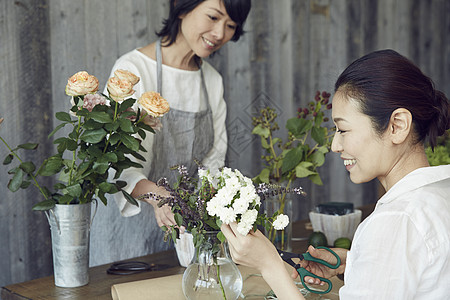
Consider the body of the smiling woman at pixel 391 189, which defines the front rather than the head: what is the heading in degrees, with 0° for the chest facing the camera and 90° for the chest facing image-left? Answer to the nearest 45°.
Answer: approximately 90°

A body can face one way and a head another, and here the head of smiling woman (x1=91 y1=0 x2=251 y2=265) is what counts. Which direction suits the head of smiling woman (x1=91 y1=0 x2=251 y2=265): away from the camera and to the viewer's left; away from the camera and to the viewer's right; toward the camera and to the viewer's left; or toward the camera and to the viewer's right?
toward the camera and to the viewer's right

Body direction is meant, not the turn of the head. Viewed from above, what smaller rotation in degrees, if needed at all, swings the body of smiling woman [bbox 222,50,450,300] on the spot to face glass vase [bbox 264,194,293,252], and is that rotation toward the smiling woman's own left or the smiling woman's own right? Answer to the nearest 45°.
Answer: approximately 45° to the smiling woman's own right

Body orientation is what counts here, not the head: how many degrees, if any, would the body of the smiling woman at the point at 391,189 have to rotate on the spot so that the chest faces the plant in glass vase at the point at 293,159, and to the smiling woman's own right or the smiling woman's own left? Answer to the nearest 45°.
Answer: approximately 90° to the smiling woman's own right

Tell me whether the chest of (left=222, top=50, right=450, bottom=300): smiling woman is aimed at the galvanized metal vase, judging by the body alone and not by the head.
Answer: yes

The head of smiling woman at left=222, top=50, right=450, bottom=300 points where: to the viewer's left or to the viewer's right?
to the viewer's left

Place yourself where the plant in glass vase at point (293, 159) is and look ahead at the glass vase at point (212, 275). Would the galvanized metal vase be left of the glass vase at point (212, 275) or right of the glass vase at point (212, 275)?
right

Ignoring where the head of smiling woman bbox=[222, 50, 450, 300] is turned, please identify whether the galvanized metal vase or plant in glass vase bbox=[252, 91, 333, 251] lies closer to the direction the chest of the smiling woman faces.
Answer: the galvanized metal vase

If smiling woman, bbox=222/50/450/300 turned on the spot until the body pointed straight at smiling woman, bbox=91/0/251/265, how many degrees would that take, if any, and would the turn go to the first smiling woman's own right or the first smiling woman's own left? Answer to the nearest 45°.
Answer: approximately 45° to the first smiling woman's own right

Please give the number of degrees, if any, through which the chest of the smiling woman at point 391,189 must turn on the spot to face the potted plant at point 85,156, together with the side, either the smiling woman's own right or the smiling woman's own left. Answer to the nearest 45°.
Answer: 0° — they already face it
